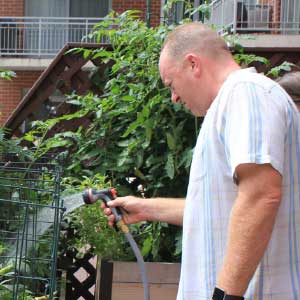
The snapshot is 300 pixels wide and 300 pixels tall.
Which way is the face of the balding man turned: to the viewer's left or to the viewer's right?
to the viewer's left

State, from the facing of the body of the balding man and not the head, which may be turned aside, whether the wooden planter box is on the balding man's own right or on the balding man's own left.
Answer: on the balding man's own right

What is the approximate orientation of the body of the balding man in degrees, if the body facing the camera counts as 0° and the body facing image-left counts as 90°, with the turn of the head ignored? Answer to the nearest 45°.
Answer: approximately 90°
